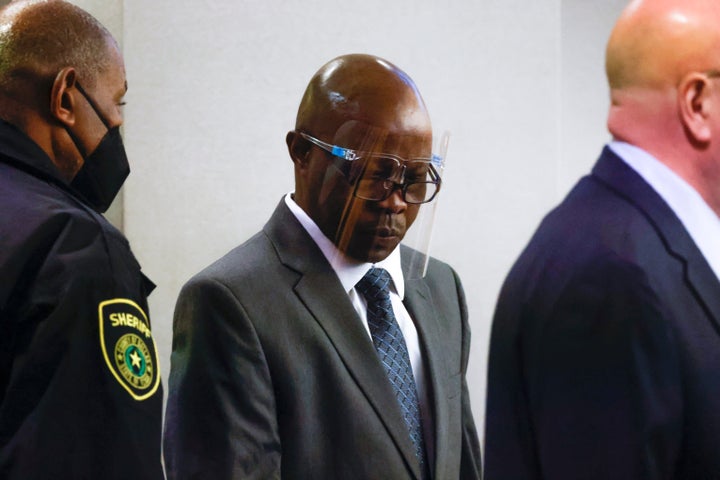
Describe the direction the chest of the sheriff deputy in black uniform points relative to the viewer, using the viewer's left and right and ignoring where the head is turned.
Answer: facing away from the viewer and to the right of the viewer

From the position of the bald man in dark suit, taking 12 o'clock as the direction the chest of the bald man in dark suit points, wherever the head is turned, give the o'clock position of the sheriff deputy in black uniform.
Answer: The sheriff deputy in black uniform is roughly at 6 o'clock from the bald man in dark suit.

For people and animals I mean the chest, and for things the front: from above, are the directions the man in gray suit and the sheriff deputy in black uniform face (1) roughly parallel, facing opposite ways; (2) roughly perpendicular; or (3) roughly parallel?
roughly perpendicular

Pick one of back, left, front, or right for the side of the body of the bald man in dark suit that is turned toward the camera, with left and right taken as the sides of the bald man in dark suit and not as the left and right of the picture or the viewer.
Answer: right

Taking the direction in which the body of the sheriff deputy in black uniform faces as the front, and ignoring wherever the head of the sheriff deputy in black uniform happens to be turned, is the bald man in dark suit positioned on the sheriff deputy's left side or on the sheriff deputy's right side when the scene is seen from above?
on the sheriff deputy's right side

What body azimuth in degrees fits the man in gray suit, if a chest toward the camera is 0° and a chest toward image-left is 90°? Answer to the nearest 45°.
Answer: approximately 315°
